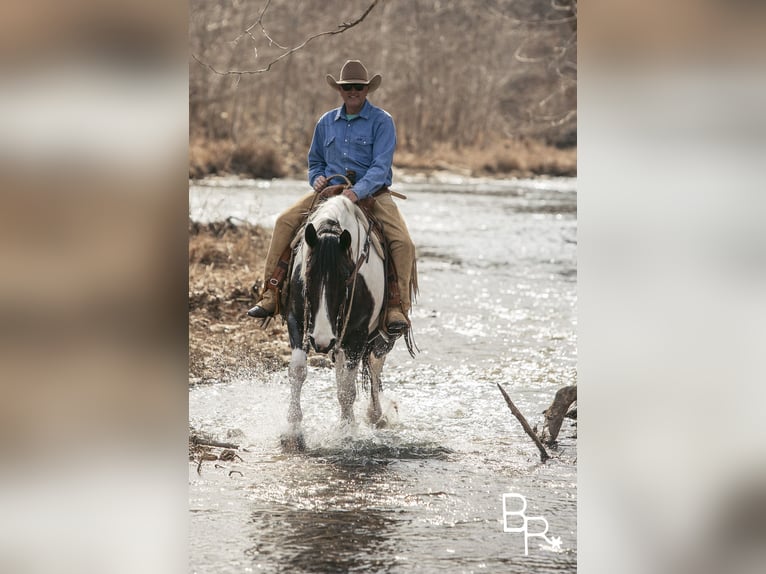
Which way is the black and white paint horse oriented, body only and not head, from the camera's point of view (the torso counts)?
toward the camera

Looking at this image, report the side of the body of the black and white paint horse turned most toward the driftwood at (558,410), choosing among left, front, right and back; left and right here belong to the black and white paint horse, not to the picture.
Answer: left

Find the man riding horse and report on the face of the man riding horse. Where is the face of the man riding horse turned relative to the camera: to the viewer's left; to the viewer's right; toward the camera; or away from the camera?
toward the camera

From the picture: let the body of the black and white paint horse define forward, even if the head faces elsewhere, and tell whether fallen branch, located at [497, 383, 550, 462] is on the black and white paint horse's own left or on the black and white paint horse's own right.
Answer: on the black and white paint horse's own left
